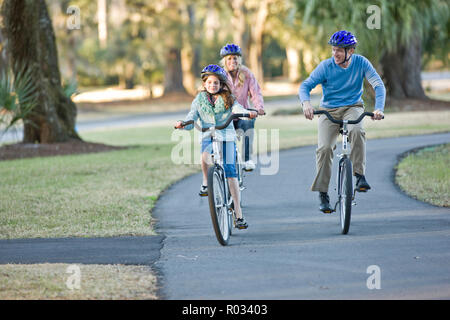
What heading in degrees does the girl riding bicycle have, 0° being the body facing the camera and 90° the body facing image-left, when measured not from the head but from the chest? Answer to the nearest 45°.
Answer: approximately 0°

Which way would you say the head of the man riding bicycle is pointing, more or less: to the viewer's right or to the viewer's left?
to the viewer's left

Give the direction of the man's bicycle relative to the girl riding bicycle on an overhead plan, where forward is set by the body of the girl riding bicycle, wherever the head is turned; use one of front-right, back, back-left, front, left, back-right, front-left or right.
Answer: left

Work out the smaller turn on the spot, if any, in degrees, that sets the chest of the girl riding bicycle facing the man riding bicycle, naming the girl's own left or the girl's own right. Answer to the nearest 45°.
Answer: approximately 90° to the girl's own left

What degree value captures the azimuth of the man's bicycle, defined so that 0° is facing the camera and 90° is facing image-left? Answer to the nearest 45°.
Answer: approximately 0°

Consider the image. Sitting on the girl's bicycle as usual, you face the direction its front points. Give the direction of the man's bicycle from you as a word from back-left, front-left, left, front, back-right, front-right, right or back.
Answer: left

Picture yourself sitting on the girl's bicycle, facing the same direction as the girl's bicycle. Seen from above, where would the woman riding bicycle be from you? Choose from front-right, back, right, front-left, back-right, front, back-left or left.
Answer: back

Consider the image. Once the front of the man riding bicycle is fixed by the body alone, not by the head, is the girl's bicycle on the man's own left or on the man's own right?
on the man's own right

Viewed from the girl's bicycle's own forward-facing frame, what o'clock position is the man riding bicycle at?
The man riding bicycle is roughly at 8 o'clock from the girl's bicycle.
